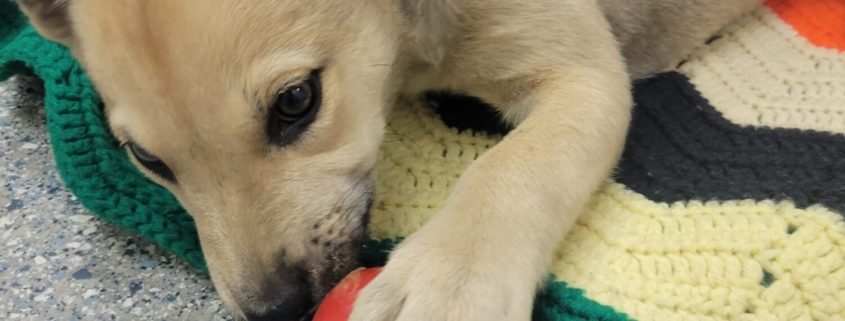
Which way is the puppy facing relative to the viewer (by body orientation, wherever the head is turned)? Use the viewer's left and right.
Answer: facing the viewer and to the left of the viewer
